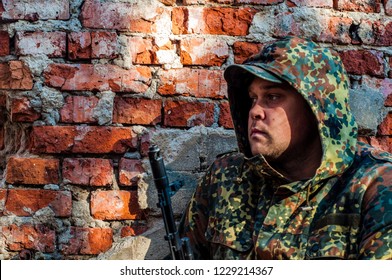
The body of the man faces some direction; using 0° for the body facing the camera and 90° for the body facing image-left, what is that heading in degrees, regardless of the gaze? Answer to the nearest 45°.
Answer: approximately 45°
